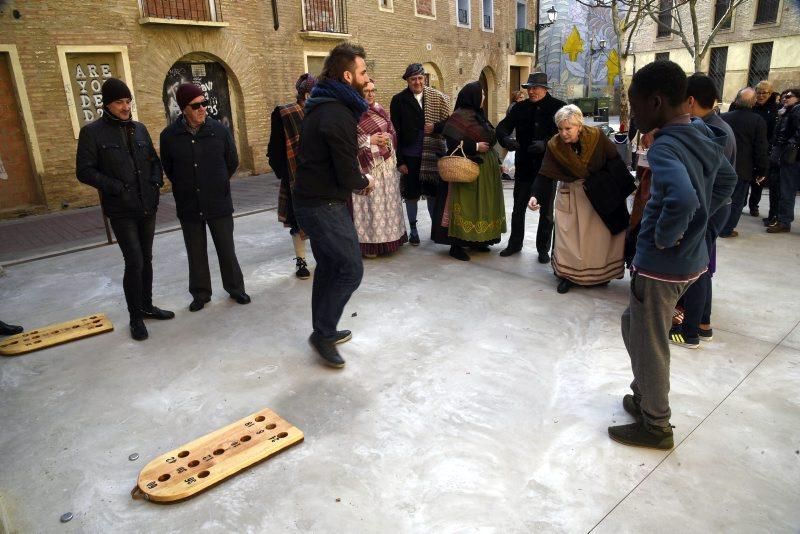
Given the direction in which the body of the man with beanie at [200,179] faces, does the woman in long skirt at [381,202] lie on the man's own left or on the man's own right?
on the man's own left

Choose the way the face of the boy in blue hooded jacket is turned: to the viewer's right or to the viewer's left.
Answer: to the viewer's left

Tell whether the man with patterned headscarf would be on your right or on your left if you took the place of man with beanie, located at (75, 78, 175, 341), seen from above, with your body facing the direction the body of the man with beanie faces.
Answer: on your left

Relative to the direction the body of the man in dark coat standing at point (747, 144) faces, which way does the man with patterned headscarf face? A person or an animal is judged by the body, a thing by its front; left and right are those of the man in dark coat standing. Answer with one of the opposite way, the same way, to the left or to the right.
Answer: the opposite way

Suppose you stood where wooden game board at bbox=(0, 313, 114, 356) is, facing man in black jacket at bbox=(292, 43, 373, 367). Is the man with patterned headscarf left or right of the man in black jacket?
left

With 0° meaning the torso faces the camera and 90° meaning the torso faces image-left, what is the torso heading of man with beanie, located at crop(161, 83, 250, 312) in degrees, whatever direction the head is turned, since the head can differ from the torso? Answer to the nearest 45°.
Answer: approximately 0°

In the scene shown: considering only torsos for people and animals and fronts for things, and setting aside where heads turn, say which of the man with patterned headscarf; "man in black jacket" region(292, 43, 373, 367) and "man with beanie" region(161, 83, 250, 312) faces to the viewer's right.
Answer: the man in black jacket

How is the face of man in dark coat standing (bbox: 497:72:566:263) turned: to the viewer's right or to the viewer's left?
to the viewer's left

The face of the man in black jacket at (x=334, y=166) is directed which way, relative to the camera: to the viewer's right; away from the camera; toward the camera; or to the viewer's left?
to the viewer's right

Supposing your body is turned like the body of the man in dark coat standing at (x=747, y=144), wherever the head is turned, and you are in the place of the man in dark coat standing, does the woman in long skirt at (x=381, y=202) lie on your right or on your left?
on your left

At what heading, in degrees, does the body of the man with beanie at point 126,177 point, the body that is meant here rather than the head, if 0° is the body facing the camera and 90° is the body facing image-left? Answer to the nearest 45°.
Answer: approximately 315°

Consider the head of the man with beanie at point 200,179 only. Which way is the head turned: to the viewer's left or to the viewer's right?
to the viewer's right

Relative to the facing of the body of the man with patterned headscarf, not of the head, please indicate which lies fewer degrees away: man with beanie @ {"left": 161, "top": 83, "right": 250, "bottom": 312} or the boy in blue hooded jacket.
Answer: the boy in blue hooded jacket
